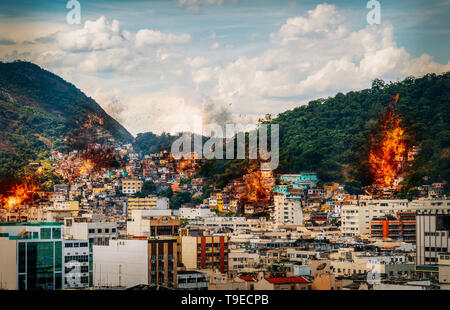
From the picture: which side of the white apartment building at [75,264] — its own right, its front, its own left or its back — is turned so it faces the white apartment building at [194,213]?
back

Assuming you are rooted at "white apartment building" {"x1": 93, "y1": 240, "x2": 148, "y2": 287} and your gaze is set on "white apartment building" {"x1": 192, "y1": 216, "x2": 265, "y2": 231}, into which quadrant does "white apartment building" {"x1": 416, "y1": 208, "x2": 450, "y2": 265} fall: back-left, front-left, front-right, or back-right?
front-right

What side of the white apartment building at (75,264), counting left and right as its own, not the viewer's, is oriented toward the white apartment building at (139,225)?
back

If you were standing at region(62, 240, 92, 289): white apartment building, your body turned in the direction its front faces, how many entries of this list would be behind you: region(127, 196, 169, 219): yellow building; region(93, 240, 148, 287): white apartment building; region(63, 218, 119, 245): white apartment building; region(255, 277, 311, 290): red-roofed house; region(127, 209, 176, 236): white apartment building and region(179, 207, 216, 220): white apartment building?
4

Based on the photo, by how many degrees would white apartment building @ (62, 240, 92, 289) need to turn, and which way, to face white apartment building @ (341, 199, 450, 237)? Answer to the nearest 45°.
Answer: approximately 135° to its left

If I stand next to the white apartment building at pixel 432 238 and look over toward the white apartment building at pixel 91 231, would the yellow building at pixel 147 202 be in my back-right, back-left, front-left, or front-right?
front-right

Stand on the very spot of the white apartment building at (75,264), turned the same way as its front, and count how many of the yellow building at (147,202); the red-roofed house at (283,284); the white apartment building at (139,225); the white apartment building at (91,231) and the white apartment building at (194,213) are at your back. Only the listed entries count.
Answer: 4

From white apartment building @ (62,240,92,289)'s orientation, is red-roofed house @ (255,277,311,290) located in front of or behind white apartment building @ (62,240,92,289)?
in front

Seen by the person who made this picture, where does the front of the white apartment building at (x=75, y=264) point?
facing the viewer

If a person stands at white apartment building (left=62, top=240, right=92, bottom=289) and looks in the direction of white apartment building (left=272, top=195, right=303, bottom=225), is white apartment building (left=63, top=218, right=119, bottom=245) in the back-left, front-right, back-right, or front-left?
front-left

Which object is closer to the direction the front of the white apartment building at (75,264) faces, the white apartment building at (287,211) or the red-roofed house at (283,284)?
the red-roofed house

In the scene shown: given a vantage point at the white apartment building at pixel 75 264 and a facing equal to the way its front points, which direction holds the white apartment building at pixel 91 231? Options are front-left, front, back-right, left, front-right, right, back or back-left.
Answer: back

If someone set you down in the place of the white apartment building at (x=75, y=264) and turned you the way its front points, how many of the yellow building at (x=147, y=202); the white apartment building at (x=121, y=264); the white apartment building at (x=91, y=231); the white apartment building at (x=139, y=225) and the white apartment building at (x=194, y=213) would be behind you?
4

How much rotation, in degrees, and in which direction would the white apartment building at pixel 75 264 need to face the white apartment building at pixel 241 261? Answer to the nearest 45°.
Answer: approximately 135° to its left

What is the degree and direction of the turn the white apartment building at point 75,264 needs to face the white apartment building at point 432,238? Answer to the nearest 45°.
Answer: approximately 90° to its left

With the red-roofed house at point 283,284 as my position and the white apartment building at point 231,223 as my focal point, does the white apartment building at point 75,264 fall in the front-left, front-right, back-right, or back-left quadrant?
front-left
